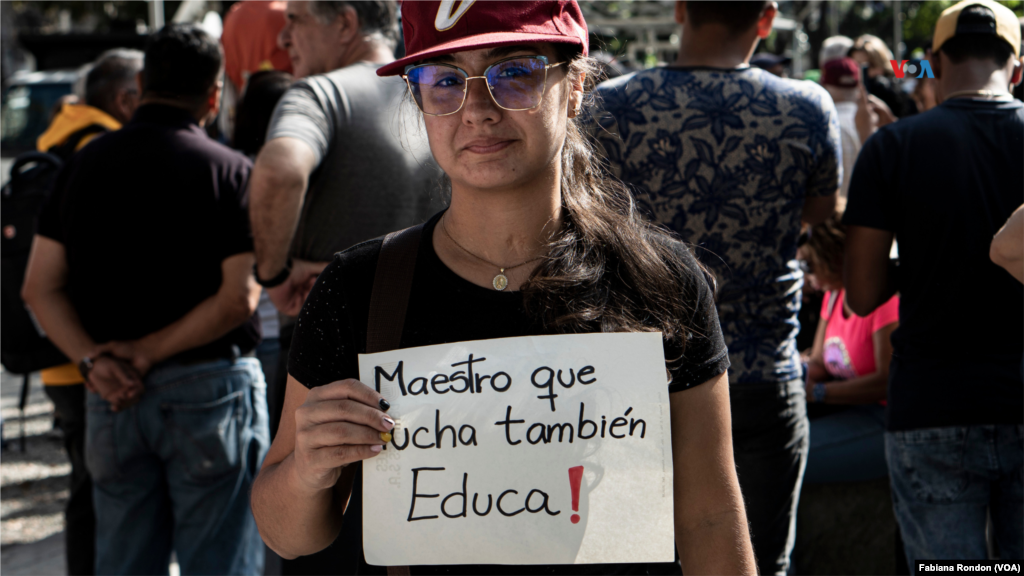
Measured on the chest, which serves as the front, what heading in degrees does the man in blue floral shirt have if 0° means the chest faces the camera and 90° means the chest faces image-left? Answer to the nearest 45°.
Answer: approximately 180°

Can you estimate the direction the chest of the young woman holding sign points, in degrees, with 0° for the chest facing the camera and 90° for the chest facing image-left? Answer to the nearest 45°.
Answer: approximately 0°

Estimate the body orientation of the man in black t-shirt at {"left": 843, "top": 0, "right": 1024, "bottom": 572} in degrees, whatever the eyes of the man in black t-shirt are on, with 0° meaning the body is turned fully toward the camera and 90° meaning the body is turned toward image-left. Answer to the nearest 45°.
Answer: approximately 180°

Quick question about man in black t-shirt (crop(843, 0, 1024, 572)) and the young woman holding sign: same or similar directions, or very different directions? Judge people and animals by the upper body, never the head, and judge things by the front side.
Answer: very different directions

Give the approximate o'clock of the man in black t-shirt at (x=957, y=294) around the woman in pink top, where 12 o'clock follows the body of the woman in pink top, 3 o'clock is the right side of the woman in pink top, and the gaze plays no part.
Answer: The man in black t-shirt is roughly at 10 o'clock from the woman in pink top.

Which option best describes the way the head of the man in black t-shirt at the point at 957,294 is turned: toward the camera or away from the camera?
away from the camera

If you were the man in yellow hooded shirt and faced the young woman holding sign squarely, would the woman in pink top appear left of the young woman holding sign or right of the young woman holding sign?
left

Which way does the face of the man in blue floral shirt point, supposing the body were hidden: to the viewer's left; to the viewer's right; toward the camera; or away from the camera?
away from the camera

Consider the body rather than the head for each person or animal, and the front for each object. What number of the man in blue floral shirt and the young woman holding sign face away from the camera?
1

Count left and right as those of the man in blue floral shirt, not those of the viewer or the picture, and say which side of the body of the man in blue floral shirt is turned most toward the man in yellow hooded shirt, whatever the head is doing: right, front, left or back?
left

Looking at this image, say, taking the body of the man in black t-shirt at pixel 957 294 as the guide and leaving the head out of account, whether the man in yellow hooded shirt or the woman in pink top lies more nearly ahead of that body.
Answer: the woman in pink top
